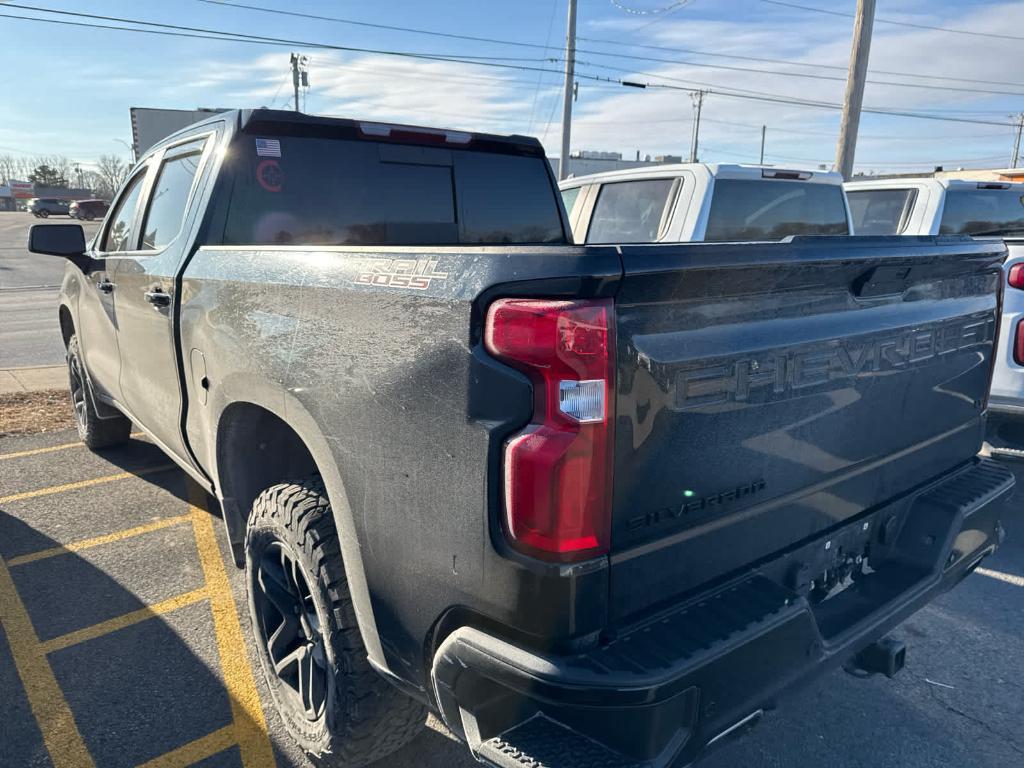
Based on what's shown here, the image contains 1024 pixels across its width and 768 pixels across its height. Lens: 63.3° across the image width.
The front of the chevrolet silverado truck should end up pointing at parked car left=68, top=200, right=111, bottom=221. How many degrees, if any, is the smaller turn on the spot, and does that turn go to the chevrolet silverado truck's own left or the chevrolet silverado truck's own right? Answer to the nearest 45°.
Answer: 0° — it already faces it

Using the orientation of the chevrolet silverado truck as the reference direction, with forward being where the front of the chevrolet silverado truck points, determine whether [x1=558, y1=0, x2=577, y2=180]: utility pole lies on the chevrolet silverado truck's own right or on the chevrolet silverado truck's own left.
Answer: on the chevrolet silverado truck's own right

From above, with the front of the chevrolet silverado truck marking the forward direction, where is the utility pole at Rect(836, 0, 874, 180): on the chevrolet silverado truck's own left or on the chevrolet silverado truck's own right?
on the chevrolet silverado truck's own right

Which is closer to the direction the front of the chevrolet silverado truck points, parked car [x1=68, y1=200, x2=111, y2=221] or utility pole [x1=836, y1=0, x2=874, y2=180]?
the parked car

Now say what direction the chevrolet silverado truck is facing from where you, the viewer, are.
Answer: facing away from the viewer and to the left of the viewer
